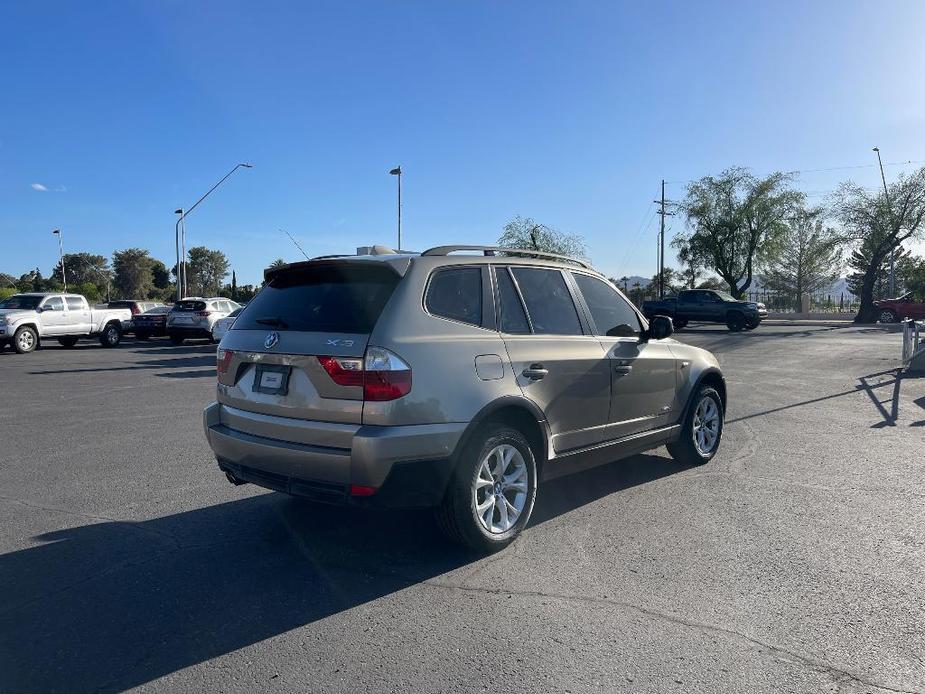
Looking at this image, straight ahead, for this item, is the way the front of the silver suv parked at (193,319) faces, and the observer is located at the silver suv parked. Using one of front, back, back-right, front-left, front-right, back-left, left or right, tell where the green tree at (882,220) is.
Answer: front-right

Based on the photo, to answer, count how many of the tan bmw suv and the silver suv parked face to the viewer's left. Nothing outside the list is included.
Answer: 0

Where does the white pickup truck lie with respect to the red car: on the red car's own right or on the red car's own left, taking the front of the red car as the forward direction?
on the red car's own left

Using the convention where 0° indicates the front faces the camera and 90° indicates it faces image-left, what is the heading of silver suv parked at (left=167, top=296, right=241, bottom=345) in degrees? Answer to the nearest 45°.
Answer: approximately 225°

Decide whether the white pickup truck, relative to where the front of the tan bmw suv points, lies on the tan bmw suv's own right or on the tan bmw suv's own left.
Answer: on the tan bmw suv's own left

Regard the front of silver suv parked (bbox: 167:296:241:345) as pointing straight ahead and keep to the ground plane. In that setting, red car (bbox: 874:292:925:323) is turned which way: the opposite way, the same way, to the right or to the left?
to the left

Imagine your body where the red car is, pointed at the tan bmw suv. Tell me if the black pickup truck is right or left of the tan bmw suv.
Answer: right

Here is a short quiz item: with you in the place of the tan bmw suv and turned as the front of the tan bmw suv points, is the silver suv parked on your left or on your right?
on your left

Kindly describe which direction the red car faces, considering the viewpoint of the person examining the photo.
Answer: facing to the left of the viewer

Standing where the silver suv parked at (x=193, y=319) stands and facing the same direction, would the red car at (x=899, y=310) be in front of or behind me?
in front

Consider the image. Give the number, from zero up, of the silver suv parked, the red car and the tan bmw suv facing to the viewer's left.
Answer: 1

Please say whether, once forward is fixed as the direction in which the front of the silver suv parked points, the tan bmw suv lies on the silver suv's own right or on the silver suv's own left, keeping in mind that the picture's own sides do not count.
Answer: on the silver suv's own right

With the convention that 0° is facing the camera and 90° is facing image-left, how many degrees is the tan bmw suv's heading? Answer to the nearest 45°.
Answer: approximately 225°

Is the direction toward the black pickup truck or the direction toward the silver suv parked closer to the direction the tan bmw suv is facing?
the black pickup truck
